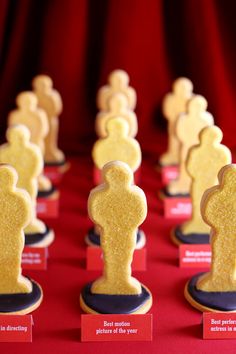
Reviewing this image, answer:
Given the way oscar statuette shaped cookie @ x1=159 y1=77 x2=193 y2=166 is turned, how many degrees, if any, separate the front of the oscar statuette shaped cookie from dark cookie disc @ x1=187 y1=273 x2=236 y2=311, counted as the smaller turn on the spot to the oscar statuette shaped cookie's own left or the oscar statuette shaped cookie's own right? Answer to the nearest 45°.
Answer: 0° — it already faces it

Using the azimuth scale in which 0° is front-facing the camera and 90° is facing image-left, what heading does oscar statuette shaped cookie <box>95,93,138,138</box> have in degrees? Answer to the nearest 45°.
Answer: approximately 0°

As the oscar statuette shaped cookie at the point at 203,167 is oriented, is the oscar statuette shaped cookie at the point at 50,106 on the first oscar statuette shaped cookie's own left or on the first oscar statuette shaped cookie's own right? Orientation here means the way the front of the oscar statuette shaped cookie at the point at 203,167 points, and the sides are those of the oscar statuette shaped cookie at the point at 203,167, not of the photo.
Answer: on the first oscar statuette shaped cookie's own right

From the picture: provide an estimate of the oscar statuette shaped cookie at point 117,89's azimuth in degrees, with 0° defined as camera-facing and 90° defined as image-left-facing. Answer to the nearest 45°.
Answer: approximately 0°
